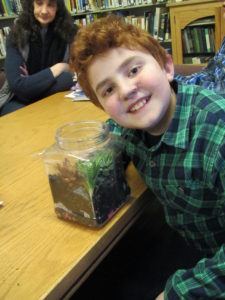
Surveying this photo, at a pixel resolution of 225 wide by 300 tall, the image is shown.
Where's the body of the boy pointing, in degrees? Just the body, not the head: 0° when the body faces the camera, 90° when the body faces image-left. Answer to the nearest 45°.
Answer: approximately 45°

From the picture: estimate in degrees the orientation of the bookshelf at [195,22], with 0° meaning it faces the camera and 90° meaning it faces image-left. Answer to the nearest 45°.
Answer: approximately 0°

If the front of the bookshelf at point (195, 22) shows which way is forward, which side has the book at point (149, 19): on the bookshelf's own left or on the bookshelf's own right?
on the bookshelf's own right

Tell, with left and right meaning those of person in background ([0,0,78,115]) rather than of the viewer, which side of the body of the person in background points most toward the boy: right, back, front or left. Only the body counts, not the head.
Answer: front

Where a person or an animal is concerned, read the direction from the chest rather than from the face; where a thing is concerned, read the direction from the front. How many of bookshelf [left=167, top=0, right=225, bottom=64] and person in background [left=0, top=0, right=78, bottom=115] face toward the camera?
2

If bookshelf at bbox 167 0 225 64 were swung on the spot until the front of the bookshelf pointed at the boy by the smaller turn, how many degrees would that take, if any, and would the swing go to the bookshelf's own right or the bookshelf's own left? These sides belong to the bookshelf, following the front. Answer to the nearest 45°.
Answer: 0° — it already faces them

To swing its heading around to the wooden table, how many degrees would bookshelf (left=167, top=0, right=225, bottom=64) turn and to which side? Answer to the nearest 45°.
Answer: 0° — it already faces it

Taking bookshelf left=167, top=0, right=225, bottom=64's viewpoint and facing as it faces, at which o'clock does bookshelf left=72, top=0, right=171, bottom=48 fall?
bookshelf left=72, top=0, right=171, bottom=48 is roughly at 4 o'clock from bookshelf left=167, top=0, right=225, bottom=64.

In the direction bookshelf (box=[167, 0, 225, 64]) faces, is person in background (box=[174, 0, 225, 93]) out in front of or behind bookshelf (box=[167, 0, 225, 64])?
in front

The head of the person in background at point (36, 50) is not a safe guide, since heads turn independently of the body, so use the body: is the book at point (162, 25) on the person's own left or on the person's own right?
on the person's own left

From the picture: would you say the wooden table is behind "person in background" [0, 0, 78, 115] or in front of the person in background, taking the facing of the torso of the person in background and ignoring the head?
in front
